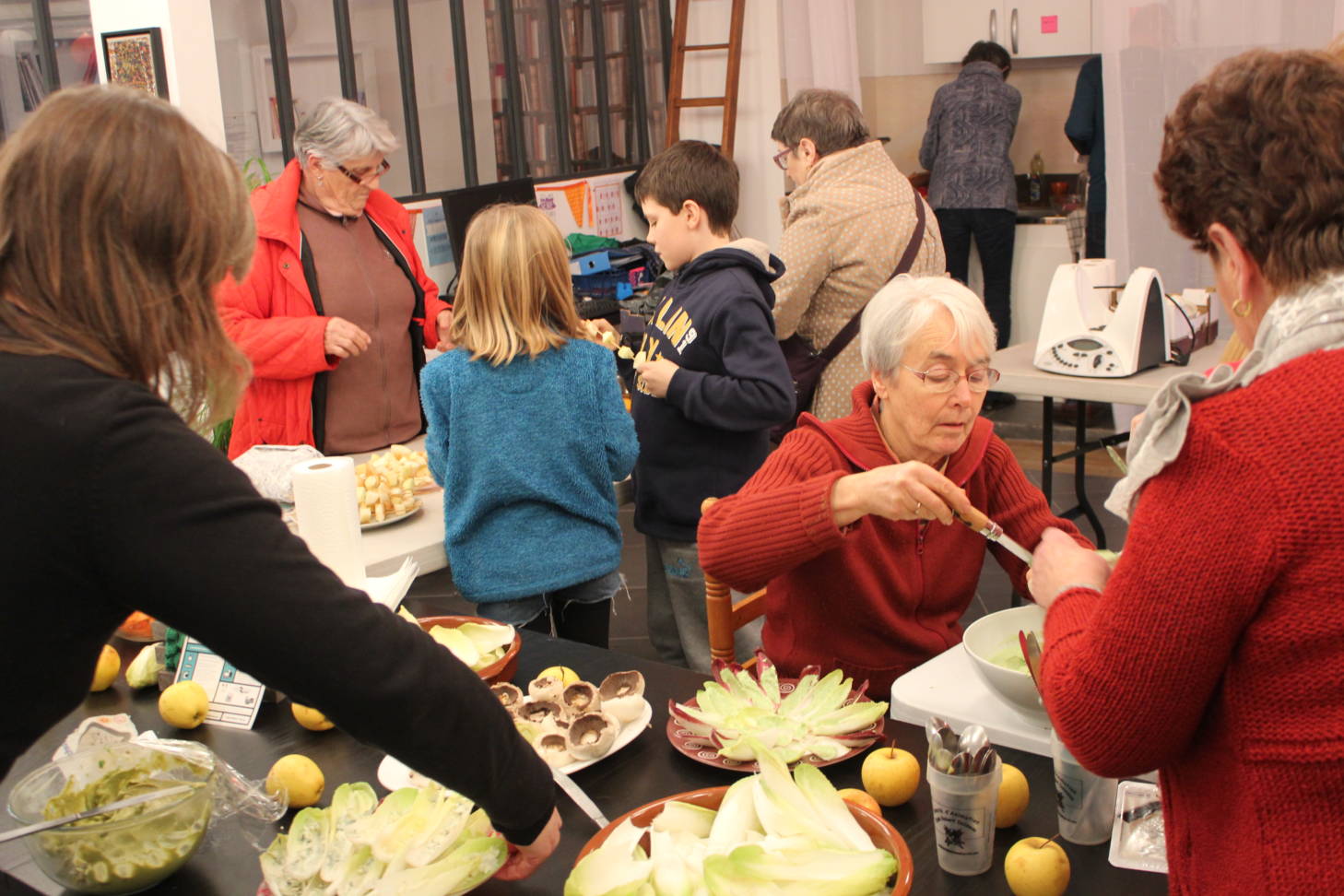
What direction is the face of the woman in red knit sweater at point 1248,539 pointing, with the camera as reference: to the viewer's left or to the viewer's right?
to the viewer's left

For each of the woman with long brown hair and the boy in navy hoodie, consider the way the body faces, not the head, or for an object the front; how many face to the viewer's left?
1

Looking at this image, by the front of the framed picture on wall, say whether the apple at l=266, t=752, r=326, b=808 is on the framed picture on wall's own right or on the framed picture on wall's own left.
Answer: on the framed picture on wall's own left

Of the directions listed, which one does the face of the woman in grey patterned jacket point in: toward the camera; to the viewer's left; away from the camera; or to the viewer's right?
away from the camera

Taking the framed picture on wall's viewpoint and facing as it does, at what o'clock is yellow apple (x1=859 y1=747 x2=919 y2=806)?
The yellow apple is roughly at 10 o'clock from the framed picture on wall.

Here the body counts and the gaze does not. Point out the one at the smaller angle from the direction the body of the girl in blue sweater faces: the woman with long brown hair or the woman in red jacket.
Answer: the woman in red jacket

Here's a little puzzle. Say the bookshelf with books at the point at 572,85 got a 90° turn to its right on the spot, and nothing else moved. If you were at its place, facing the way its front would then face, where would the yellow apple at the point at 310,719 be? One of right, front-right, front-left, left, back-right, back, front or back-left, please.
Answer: left

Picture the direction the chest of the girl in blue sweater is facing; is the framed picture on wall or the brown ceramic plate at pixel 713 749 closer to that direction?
the framed picture on wall

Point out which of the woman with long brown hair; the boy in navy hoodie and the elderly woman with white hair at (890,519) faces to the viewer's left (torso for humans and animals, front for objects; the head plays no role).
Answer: the boy in navy hoodie

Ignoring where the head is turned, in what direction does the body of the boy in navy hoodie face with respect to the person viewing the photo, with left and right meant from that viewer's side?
facing to the left of the viewer

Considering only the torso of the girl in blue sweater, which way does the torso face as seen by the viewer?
away from the camera

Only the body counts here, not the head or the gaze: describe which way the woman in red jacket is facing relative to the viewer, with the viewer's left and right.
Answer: facing the viewer and to the right of the viewer

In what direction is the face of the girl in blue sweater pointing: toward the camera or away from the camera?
away from the camera

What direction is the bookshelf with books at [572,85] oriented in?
toward the camera

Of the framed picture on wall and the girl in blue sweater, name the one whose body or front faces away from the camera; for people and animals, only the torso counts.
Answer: the girl in blue sweater
